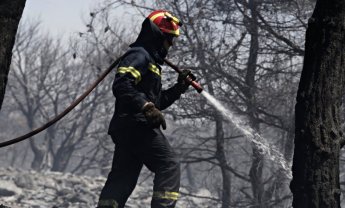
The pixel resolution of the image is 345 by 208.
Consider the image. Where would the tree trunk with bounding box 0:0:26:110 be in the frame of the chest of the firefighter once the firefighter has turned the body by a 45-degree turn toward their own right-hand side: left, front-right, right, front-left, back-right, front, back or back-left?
right

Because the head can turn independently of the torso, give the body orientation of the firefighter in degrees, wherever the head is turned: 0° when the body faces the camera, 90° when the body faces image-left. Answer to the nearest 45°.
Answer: approximately 270°

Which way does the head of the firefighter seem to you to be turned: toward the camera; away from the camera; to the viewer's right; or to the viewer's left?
to the viewer's right
